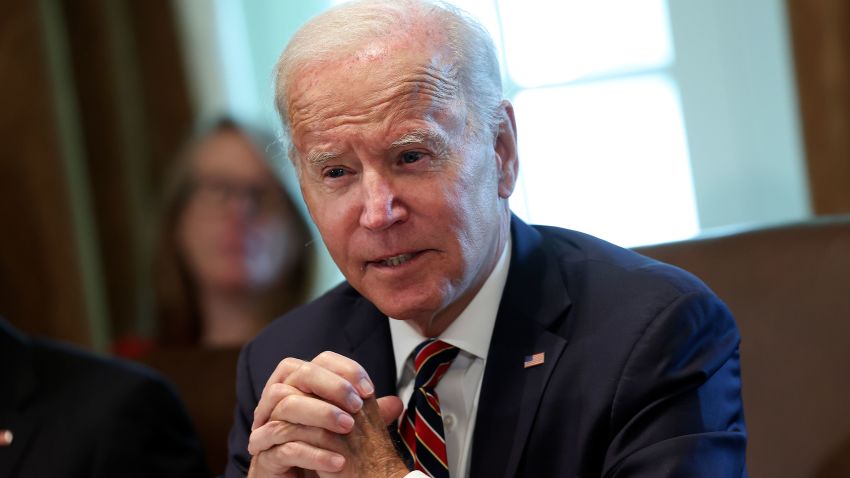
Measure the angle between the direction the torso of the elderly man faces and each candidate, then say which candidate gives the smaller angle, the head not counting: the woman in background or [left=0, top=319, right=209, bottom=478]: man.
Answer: the man

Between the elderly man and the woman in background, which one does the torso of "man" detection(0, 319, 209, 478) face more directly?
the elderly man

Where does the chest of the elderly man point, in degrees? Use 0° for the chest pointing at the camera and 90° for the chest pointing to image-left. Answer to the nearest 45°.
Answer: approximately 45°

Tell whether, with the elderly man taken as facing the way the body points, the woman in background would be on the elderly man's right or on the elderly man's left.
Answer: on the elderly man's right

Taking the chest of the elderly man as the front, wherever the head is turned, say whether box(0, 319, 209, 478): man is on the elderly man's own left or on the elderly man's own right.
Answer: on the elderly man's own right
